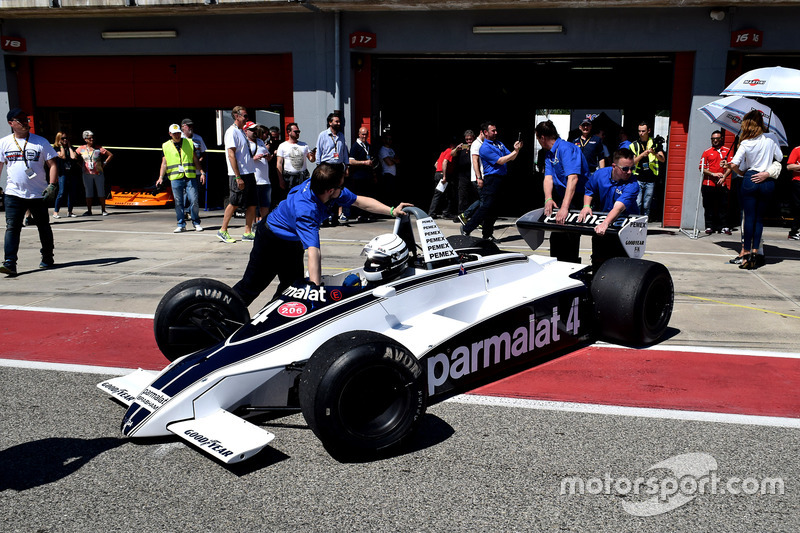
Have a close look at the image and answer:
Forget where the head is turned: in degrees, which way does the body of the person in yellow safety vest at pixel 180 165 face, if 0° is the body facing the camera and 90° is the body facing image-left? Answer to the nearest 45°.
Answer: approximately 0°

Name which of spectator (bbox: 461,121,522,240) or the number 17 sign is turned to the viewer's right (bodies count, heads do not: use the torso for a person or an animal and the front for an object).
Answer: the spectator

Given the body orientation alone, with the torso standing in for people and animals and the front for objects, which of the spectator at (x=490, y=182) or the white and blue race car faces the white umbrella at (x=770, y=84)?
the spectator

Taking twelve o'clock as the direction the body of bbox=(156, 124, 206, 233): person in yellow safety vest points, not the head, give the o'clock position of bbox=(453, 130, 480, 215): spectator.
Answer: The spectator is roughly at 9 o'clock from the person in yellow safety vest.

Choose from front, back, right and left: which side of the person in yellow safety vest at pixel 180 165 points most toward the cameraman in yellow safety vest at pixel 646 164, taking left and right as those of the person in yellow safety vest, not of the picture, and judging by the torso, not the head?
left

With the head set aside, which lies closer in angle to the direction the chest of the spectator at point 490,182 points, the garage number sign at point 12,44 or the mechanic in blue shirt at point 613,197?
the mechanic in blue shirt

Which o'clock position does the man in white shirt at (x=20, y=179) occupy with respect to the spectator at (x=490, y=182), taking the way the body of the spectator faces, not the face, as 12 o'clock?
The man in white shirt is roughly at 5 o'clock from the spectator.

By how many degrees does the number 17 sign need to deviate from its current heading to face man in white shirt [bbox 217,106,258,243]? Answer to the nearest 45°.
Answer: approximately 45° to its right

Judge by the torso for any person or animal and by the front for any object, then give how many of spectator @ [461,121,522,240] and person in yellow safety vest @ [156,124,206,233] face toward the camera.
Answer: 1

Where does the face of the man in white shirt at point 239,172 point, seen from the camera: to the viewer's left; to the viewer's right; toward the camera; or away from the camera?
to the viewer's right

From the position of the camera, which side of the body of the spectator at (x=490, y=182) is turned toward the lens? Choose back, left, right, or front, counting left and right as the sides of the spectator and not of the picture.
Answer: right
